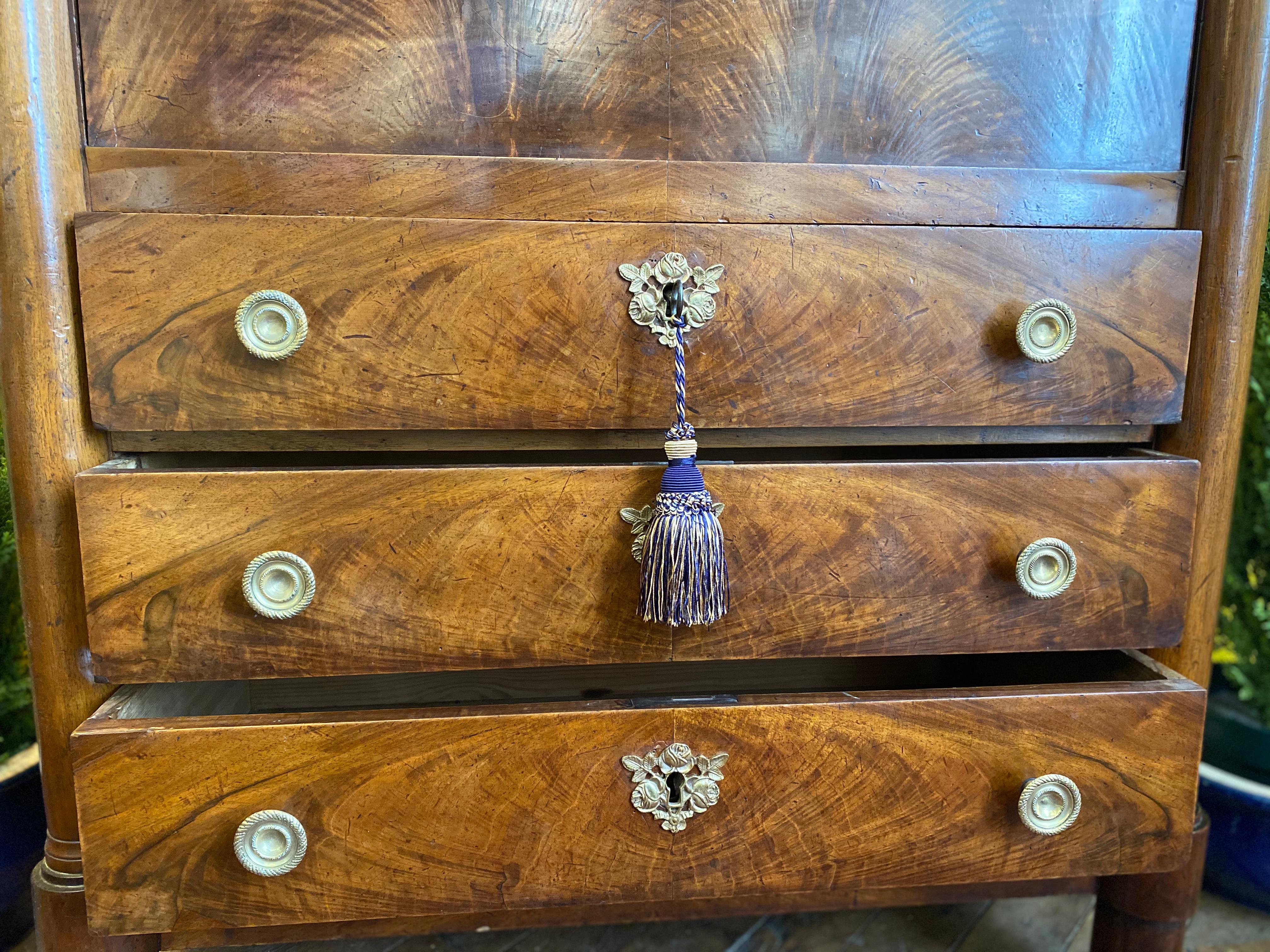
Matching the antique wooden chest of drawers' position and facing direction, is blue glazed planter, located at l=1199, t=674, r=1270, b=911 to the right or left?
on its left

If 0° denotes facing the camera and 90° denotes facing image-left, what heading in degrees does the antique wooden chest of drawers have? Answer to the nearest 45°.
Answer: approximately 0°
